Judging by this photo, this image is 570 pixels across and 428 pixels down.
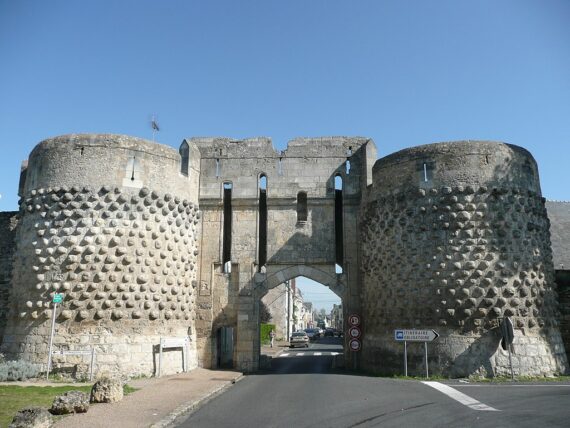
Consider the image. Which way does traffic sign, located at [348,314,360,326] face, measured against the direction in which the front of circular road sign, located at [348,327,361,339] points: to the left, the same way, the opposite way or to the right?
the same way

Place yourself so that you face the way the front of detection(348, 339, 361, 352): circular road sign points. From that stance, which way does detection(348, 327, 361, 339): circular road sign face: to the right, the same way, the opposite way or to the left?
the same way

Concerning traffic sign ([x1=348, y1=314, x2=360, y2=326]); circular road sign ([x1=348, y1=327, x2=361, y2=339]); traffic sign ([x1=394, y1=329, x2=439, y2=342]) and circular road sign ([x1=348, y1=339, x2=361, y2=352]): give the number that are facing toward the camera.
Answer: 4

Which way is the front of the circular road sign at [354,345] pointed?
toward the camera

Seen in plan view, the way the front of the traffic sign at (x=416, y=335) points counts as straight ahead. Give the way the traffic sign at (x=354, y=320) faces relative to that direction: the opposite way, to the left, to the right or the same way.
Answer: the same way

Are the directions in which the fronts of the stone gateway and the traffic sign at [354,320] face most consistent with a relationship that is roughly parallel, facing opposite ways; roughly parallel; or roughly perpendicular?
roughly parallel

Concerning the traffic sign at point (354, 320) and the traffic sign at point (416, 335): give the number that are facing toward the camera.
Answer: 2

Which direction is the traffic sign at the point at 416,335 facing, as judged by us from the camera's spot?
facing the viewer

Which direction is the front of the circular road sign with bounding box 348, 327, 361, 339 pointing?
toward the camera

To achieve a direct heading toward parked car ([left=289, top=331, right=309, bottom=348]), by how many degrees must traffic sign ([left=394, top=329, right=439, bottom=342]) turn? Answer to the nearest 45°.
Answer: approximately 180°

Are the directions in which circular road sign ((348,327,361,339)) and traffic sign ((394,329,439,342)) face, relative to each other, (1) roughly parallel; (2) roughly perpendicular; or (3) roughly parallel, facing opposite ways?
roughly parallel

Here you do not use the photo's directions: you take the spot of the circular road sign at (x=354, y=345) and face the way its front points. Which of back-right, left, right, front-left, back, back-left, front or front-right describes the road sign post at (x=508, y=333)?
front-left

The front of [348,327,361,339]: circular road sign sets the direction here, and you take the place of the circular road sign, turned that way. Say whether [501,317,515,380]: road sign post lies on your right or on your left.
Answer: on your left

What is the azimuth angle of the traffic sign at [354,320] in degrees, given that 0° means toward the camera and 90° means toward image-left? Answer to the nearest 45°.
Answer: approximately 0°

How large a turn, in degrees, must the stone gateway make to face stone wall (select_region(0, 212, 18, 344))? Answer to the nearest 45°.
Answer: approximately 90° to its right
